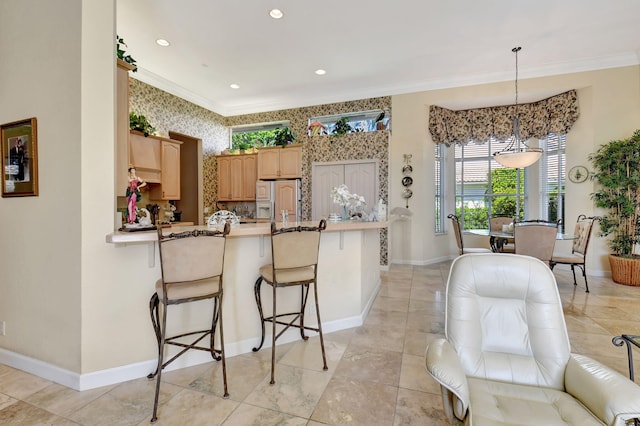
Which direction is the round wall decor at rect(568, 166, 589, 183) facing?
toward the camera

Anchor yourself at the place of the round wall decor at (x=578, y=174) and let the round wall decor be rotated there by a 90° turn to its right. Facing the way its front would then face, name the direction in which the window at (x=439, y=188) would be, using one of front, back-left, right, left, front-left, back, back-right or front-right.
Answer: front

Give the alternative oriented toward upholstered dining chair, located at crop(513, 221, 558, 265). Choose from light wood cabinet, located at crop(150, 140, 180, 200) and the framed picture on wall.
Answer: the light wood cabinet

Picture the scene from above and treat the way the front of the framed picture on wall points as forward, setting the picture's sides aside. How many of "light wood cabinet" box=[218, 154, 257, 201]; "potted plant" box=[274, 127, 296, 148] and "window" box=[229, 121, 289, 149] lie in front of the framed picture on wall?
0

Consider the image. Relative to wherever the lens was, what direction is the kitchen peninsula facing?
facing the viewer and to the right of the viewer

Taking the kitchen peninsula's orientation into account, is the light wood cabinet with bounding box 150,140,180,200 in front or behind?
behind

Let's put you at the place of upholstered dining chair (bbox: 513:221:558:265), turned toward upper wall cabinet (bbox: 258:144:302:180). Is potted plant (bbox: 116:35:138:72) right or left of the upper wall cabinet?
left

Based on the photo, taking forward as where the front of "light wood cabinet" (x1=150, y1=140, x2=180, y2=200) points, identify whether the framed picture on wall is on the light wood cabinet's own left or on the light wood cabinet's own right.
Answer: on the light wood cabinet's own right

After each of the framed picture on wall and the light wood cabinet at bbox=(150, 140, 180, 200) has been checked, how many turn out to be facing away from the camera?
0

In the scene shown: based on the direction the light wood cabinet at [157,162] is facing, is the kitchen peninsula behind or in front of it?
in front

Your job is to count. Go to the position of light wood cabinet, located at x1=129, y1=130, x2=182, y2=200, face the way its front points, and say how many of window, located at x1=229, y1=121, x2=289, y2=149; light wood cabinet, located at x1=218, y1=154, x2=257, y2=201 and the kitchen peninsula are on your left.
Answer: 2

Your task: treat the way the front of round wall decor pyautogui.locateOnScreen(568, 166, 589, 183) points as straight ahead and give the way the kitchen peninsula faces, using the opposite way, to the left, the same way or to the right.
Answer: to the left

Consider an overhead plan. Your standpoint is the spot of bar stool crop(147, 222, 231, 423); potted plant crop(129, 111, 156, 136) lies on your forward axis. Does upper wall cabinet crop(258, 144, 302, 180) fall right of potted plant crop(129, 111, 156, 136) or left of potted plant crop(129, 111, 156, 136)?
right

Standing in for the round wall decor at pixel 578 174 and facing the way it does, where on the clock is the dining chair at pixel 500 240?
The dining chair is roughly at 2 o'clock from the round wall decor.
